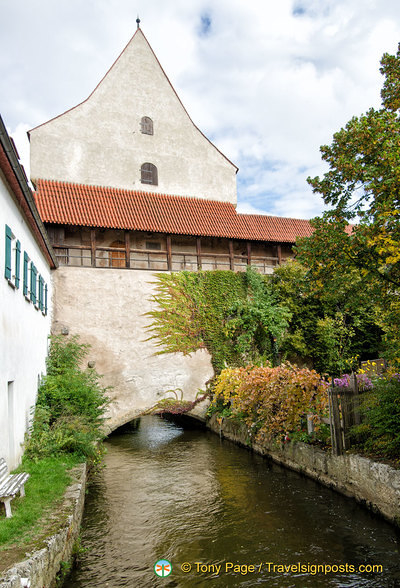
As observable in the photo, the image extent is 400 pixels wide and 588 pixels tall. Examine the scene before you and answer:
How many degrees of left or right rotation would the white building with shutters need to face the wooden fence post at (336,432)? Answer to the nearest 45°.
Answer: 0° — it already faces it

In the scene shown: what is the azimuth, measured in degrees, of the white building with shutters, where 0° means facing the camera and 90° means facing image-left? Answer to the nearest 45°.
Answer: approximately 270°

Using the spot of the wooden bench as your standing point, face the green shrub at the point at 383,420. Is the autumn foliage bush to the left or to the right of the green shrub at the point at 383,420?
left

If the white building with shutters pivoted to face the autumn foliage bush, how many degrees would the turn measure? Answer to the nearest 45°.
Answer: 0° — it already faces it

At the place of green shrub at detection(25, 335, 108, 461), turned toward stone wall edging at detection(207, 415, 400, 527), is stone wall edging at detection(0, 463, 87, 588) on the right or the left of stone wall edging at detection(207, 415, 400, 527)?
right
